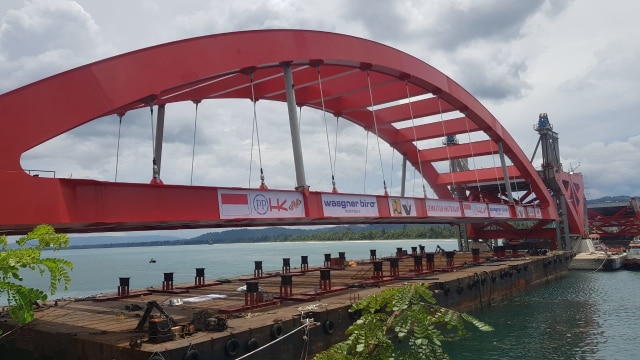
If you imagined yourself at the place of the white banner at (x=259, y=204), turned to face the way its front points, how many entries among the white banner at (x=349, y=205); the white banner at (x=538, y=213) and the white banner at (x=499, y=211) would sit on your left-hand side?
3

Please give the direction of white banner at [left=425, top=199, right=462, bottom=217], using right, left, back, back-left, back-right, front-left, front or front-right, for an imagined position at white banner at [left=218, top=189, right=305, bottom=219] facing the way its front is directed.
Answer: left

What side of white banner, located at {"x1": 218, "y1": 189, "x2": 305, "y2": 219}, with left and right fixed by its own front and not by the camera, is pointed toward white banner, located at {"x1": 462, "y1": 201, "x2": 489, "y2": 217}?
left

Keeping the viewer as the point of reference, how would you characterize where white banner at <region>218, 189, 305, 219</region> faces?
facing the viewer and to the right of the viewer

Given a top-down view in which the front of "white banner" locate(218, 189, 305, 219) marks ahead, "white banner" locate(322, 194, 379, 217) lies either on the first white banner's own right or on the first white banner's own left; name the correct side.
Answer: on the first white banner's own left

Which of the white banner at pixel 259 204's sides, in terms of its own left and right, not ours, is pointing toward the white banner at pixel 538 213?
left

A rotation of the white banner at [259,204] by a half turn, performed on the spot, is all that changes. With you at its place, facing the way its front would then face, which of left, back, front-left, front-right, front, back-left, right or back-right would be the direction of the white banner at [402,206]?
right
